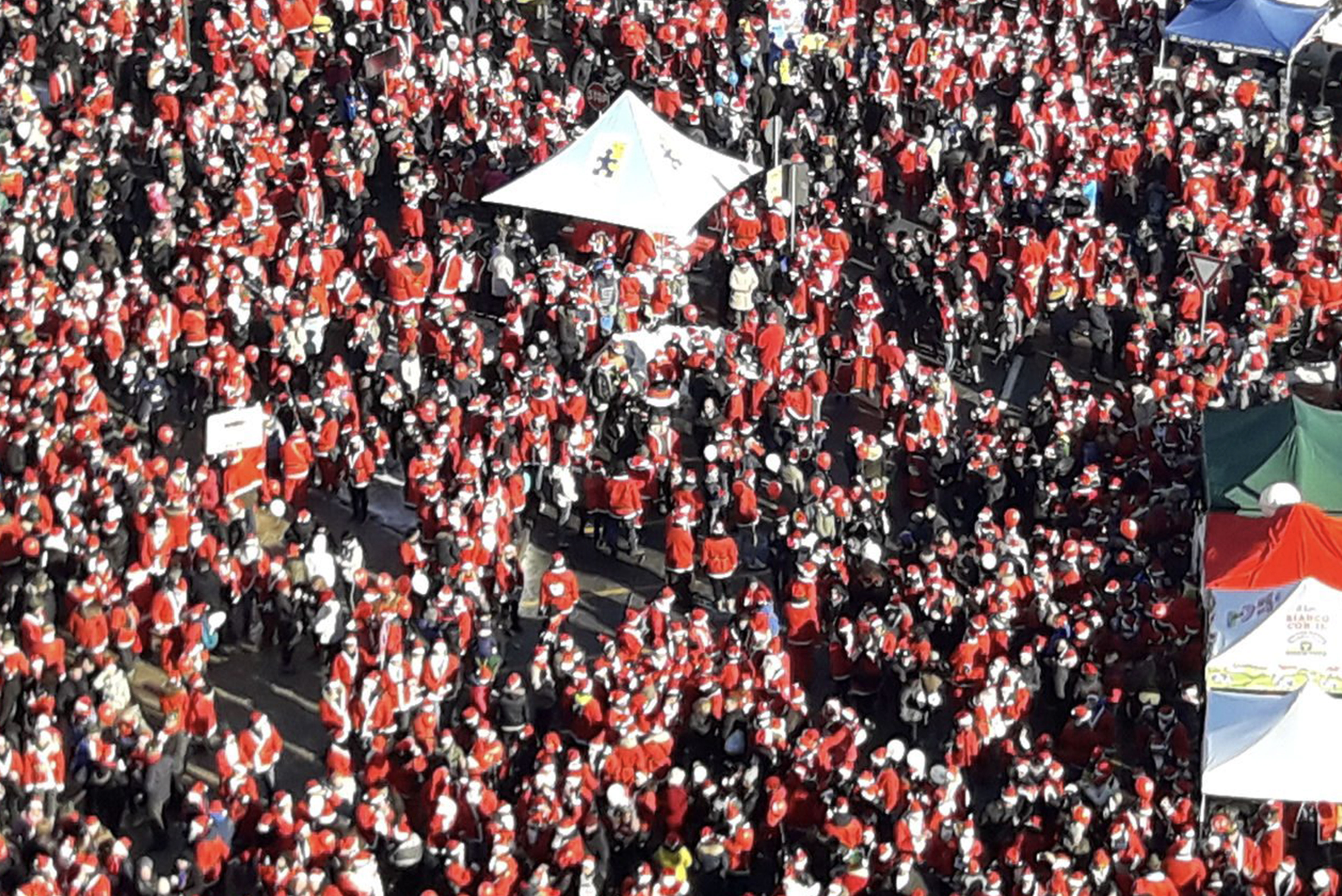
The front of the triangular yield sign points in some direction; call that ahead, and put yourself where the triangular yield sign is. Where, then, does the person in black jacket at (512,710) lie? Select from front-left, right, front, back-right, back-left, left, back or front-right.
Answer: front-right

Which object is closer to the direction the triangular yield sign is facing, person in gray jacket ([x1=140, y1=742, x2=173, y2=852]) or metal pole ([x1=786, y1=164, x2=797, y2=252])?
the person in gray jacket

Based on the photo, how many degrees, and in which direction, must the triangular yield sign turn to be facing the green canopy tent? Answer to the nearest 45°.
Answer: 0° — it already faces it

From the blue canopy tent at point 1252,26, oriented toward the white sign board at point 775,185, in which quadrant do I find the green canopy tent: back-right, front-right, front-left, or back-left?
front-left

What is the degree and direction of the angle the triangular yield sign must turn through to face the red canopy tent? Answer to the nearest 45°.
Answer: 0° — it already faces it

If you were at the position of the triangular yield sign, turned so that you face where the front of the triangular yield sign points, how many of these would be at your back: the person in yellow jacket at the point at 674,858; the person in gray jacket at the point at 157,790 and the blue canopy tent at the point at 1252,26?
1

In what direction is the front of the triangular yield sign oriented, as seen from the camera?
facing the viewer

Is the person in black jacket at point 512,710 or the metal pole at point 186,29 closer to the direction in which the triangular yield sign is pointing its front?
the person in black jacket

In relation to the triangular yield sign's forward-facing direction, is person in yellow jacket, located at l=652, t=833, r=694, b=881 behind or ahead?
ahead

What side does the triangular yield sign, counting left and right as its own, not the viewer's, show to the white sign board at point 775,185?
right

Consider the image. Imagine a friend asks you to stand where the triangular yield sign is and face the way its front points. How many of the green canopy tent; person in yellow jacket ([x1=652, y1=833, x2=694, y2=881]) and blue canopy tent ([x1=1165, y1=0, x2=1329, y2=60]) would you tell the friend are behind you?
1

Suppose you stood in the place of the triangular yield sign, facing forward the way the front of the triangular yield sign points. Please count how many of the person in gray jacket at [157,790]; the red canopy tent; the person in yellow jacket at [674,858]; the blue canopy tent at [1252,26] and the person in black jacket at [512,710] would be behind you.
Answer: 1

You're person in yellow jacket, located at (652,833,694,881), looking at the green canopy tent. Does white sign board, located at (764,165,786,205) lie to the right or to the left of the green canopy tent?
left

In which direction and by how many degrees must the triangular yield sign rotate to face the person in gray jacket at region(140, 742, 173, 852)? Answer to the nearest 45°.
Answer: approximately 45° to its right

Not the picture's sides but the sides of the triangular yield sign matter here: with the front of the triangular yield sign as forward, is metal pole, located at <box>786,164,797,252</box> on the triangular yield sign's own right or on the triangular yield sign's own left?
on the triangular yield sign's own right
